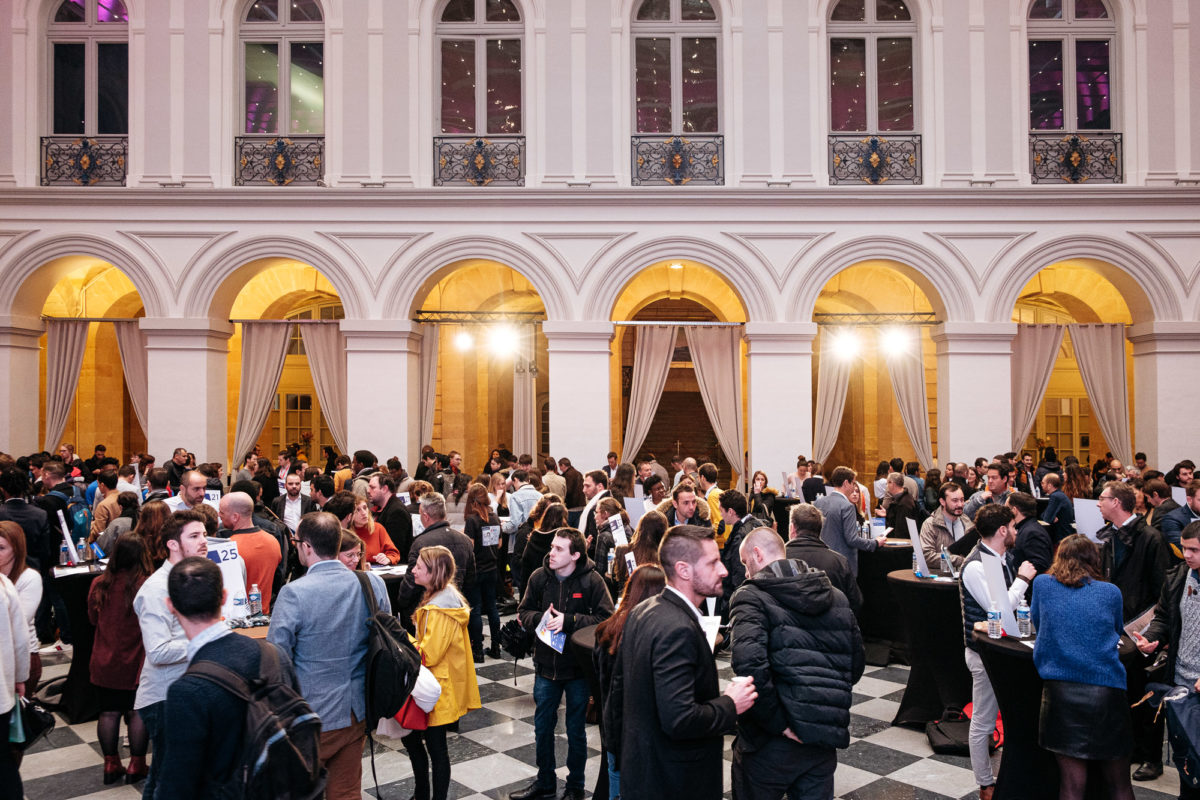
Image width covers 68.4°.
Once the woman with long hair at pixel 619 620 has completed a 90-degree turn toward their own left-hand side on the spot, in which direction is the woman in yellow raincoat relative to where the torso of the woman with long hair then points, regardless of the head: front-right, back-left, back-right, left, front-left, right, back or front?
front

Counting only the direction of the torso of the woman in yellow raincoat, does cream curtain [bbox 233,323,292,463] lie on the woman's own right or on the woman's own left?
on the woman's own right

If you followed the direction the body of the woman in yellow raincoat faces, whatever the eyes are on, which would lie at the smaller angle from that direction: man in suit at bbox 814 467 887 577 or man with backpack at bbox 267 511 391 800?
the man with backpack

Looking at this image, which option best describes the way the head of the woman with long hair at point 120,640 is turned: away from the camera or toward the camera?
away from the camera

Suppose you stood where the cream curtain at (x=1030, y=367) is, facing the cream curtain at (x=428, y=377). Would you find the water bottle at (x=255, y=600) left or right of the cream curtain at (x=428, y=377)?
left

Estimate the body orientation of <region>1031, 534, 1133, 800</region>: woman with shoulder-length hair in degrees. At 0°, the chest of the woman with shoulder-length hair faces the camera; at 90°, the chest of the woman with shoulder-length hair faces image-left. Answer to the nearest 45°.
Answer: approximately 180°

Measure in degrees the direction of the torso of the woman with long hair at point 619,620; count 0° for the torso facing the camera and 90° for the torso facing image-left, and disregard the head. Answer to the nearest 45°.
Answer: approximately 225°

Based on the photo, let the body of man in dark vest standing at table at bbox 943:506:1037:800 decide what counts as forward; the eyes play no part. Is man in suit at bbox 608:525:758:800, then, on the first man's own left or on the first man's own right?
on the first man's own right

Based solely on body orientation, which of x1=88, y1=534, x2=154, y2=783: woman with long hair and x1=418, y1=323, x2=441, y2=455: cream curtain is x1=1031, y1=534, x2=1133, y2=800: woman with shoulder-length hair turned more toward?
the cream curtain

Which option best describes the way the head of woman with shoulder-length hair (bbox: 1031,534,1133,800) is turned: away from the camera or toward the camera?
away from the camera

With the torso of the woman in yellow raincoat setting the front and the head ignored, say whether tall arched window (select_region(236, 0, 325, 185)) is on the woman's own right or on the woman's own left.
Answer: on the woman's own right

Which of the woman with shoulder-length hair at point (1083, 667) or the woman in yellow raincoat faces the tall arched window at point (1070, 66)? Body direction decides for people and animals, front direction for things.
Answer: the woman with shoulder-length hair
